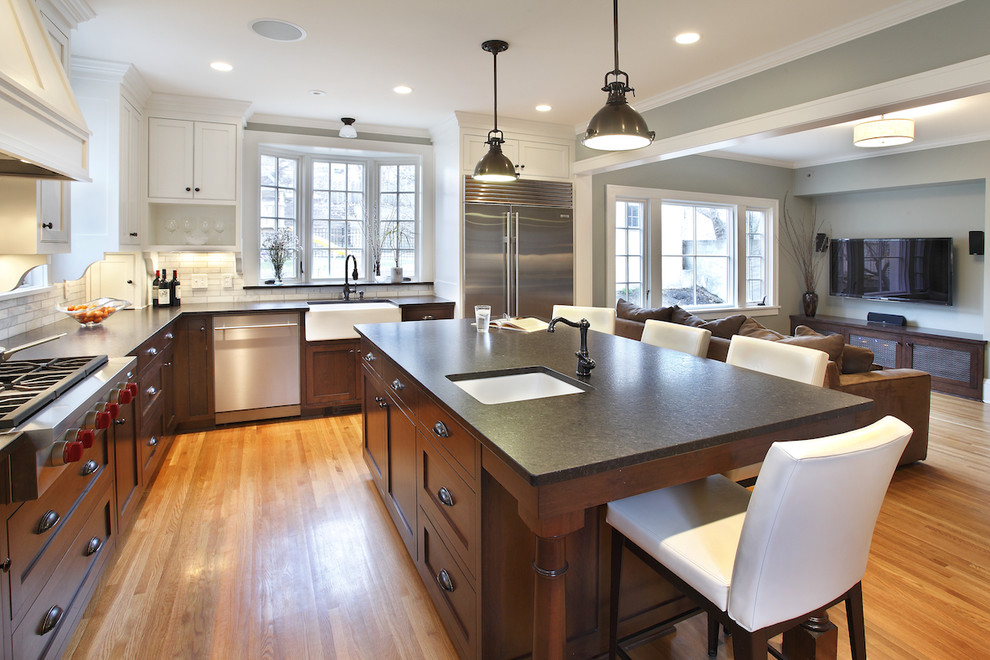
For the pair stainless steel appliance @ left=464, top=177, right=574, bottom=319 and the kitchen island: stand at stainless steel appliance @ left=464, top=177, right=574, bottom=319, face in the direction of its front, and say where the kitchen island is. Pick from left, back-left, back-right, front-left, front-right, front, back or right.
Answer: front

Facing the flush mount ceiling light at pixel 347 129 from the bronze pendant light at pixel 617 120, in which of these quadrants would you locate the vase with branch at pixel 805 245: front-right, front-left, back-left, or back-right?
front-right

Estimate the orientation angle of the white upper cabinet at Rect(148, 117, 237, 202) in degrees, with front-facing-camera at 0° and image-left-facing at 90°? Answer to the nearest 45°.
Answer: approximately 0°

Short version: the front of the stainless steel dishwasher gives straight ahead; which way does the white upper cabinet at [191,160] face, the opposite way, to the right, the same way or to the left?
the same way

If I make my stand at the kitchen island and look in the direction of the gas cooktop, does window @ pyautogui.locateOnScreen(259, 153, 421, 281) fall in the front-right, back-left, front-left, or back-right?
front-right

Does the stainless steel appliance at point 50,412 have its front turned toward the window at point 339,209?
no

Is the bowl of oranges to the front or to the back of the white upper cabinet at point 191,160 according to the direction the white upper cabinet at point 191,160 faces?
to the front

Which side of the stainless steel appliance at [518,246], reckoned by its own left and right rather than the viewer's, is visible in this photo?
front

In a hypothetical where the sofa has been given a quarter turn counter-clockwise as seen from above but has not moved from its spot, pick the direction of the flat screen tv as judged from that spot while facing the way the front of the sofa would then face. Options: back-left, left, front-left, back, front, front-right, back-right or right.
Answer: front-right

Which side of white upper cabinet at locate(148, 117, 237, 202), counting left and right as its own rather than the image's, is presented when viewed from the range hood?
front

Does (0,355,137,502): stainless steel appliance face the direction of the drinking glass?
no
